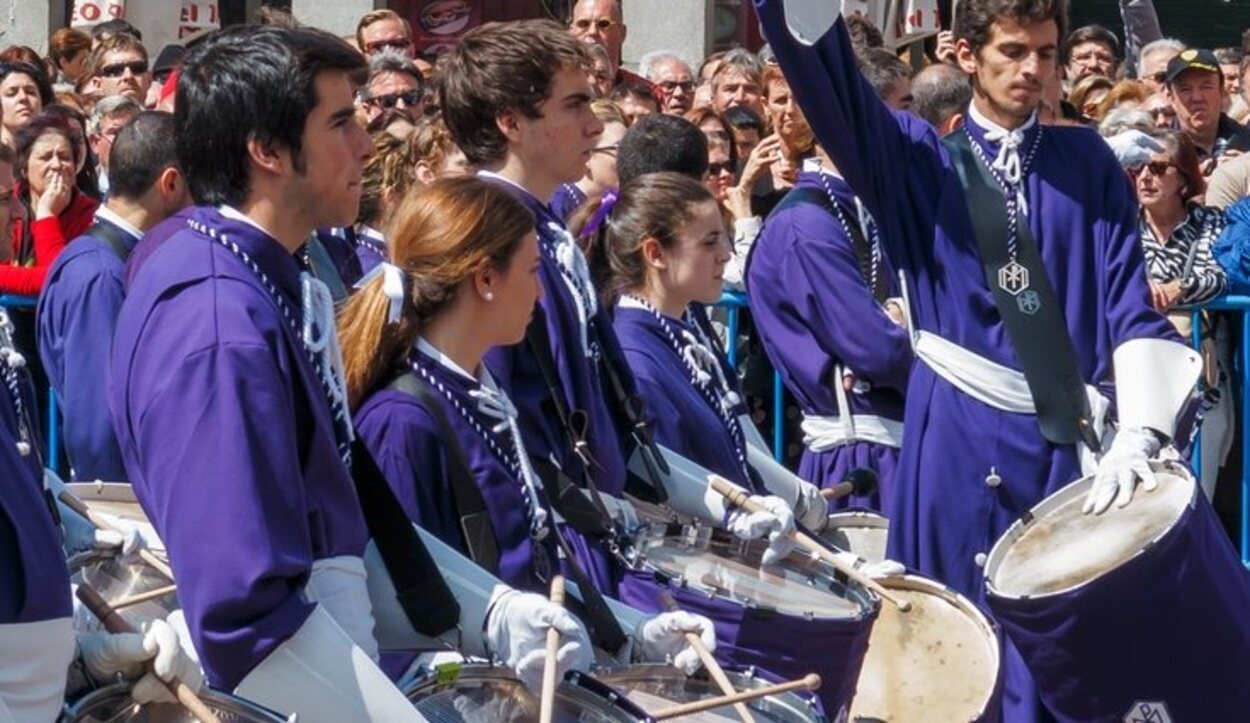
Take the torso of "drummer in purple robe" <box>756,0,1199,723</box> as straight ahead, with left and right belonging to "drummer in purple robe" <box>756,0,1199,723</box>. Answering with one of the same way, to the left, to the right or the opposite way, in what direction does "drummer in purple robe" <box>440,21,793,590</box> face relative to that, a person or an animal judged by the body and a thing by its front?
to the left

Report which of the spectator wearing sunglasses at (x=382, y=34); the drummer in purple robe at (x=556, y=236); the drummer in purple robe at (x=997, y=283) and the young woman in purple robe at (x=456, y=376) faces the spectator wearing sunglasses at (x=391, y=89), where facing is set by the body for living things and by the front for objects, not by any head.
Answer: the spectator wearing sunglasses at (x=382, y=34)

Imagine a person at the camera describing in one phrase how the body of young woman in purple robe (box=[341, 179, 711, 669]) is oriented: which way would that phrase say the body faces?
to the viewer's right

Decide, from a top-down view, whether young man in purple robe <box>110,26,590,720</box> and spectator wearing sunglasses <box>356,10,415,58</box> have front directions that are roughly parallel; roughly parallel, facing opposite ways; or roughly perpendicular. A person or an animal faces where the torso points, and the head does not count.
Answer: roughly perpendicular

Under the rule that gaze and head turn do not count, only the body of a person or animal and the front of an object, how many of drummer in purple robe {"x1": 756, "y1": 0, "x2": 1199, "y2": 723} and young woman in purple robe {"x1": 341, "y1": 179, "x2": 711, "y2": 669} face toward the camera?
1

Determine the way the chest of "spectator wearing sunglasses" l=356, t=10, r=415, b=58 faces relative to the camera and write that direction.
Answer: toward the camera

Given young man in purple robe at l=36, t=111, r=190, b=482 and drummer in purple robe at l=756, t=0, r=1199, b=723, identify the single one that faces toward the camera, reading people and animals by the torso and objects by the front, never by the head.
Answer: the drummer in purple robe

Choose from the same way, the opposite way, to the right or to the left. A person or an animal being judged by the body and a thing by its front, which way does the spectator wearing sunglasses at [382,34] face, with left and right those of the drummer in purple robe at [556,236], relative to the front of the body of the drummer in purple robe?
to the right

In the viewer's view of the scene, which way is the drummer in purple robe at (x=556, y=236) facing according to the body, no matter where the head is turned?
to the viewer's right

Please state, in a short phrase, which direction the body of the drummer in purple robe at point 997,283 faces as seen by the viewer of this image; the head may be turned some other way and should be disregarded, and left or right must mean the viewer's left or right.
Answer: facing the viewer

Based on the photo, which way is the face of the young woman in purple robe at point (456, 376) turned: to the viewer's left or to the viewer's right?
to the viewer's right

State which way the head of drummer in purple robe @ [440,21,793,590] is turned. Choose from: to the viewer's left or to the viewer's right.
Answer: to the viewer's right

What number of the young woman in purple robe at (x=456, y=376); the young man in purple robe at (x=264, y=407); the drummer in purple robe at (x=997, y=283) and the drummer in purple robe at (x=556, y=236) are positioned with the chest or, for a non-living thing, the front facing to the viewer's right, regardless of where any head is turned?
3

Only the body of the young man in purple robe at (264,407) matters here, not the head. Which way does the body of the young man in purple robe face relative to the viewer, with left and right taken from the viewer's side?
facing to the right of the viewer

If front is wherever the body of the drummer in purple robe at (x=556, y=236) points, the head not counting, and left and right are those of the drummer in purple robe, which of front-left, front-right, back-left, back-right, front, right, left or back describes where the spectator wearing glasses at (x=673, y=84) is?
left
